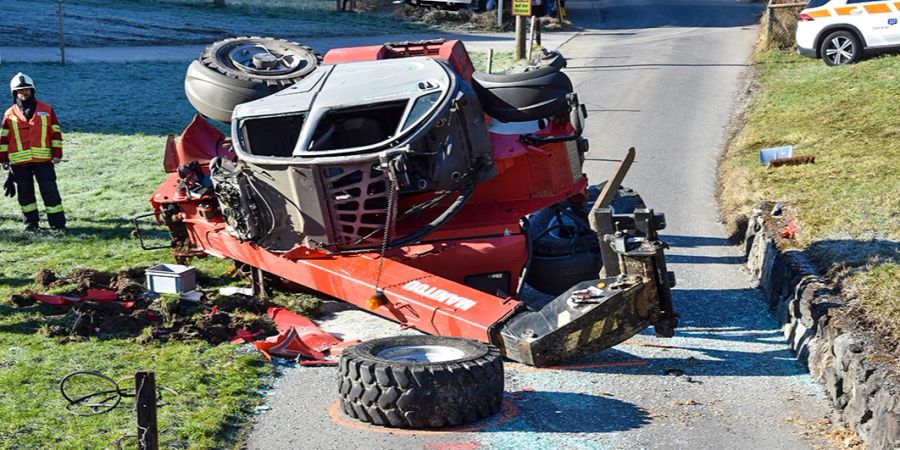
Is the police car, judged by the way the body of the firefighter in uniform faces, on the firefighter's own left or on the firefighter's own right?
on the firefighter's own left

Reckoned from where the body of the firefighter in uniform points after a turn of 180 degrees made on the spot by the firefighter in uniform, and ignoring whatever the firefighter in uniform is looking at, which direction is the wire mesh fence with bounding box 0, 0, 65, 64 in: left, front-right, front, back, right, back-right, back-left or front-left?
front

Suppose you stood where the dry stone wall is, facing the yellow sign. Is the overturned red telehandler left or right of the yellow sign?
left

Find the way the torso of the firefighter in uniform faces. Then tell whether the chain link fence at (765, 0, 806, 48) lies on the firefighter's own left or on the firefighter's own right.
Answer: on the firefighter's own left

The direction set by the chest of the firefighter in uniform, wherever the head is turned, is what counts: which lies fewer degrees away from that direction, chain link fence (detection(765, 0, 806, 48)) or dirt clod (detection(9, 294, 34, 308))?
the dirt clod

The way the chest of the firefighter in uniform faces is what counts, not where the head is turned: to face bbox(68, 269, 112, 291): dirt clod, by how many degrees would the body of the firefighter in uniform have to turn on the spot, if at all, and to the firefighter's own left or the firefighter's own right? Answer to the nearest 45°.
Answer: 0° — they already face it

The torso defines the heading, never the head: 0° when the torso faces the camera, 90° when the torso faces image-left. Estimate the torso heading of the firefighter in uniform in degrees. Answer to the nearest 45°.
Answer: approximately 0°

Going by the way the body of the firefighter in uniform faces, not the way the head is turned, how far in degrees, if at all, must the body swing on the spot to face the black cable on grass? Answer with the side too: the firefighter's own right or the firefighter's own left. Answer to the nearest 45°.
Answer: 0° — they already face it

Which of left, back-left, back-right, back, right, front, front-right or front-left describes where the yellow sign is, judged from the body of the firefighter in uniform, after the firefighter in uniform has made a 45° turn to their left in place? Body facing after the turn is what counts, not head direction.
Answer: left

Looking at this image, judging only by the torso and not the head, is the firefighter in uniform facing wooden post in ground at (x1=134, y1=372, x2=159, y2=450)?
yes

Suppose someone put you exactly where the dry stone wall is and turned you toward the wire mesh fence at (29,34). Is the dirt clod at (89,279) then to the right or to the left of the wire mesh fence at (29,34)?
left
